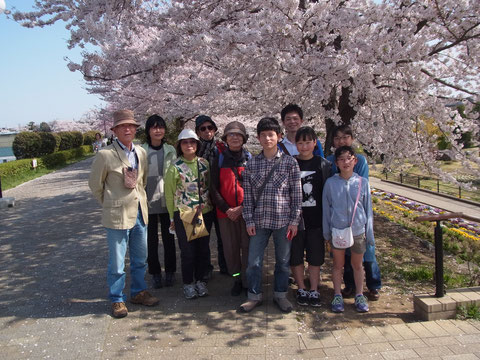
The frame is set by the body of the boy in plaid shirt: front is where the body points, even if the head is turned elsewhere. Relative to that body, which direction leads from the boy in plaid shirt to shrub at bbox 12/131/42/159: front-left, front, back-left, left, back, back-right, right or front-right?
back-right

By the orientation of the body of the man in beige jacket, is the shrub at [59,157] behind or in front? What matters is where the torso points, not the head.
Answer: behind

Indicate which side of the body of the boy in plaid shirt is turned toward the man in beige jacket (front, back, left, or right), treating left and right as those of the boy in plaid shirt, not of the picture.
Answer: right

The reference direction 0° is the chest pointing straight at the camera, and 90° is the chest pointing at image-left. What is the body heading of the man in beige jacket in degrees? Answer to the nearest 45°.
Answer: approximately 315°

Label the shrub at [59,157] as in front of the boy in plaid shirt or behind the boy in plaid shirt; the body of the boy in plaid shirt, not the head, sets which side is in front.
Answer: behind

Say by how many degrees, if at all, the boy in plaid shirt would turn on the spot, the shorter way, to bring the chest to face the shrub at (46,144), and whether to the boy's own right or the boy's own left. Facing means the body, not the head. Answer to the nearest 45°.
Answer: approximately 135° to the boy's own right

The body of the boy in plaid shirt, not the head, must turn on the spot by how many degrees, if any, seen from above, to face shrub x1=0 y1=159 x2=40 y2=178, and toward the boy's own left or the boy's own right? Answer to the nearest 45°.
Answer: approximately 135° to the boy's own right

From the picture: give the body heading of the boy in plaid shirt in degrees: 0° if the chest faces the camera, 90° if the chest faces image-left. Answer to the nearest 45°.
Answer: approximately 0°
